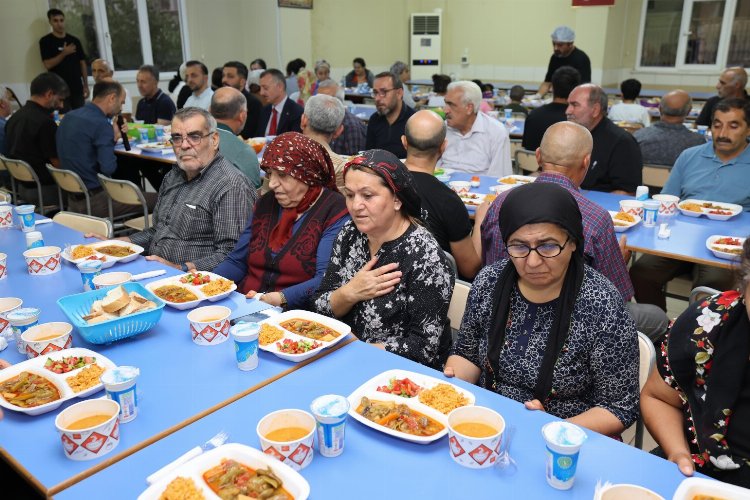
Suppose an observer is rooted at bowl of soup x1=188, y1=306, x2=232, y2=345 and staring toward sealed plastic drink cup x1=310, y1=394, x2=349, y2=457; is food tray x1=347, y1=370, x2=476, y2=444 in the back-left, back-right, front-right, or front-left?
front-left

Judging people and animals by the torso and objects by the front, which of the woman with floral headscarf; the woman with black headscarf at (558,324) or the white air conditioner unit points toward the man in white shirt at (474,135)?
the white air conditioner unit

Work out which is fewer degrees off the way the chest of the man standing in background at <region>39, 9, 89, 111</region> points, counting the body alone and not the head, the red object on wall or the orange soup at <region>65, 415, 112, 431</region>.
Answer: the orange soup

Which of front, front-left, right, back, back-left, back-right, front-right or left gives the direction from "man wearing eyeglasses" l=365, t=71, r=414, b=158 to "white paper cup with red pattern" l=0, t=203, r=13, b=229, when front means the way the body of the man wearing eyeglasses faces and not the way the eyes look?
front

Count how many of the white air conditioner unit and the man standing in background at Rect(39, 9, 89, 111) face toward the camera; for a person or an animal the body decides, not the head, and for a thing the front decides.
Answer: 2

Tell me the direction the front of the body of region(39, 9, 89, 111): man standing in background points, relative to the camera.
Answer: toward the camera

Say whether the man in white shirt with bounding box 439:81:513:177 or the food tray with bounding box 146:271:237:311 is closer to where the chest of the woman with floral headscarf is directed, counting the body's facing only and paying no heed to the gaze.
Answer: the food tray

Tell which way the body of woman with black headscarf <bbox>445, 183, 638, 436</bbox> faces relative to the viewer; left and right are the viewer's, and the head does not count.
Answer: facing the viewer and to the left of the viewer

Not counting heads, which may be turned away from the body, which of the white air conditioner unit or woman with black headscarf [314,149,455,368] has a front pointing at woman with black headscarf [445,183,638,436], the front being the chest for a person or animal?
the white air conditioner unit

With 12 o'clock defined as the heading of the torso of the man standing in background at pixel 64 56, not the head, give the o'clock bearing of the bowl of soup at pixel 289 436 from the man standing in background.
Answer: The bowl of soup is roughly at 12 o'clock from the man standing in background.

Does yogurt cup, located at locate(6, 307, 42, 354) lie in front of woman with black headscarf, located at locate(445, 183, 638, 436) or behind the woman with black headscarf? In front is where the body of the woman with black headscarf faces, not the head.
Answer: in front

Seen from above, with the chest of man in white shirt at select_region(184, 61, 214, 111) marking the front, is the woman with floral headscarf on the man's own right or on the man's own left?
on the man's own left

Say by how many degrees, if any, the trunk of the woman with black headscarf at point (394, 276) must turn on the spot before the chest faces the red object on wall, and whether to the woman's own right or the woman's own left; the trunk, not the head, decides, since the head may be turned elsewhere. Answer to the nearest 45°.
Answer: approximately 135° to the woman's own right

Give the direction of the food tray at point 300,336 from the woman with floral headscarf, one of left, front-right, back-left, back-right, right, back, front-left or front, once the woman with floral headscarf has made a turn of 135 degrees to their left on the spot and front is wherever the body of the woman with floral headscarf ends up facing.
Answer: right

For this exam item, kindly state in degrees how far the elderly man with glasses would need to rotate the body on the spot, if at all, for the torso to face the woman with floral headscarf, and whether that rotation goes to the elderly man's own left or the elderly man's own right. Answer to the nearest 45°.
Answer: approximately 90° to the elderly man's own left

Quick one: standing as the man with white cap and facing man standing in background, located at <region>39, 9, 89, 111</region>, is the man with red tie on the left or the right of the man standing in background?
left

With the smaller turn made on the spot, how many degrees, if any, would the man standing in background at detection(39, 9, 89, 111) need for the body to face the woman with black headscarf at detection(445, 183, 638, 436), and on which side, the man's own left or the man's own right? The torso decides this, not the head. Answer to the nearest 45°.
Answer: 0° — they already face them

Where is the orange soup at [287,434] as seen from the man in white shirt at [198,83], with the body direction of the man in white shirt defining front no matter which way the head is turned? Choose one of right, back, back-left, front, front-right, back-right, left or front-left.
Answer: front-left

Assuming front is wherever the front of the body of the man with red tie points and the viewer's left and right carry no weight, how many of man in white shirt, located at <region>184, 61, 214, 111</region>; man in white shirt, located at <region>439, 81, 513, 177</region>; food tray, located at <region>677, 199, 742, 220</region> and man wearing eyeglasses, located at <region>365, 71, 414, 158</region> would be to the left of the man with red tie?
3

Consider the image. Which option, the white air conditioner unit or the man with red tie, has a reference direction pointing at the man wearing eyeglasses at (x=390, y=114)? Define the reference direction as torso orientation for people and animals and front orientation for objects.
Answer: the white air conditioner unit
